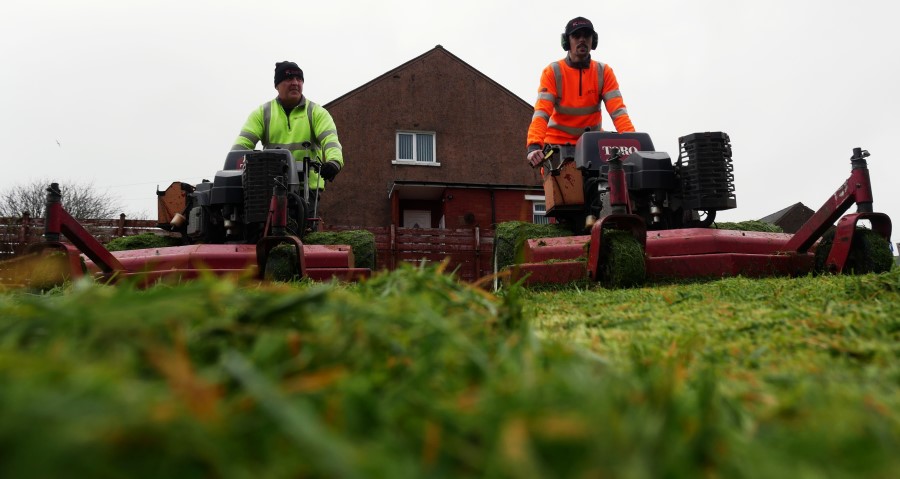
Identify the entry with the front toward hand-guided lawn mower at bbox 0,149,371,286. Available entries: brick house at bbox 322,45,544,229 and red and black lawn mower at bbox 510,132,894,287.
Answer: the brick house

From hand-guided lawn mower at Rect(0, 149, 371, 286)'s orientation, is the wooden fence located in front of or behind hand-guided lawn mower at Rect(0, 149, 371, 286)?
behind

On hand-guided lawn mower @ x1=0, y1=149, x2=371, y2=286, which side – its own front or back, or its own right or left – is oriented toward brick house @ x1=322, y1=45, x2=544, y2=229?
back

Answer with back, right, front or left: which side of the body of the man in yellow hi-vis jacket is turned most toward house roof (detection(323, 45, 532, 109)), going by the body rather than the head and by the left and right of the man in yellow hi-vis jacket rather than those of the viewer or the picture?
back

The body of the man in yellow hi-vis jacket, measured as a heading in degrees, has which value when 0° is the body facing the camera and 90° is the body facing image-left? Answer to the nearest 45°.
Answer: approximately 0°

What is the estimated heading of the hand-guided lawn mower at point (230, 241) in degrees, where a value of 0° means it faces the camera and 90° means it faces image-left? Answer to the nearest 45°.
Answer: approximately 45°

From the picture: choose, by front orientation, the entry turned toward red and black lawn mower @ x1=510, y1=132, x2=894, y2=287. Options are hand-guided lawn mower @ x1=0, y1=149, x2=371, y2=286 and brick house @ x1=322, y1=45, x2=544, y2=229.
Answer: the brick house

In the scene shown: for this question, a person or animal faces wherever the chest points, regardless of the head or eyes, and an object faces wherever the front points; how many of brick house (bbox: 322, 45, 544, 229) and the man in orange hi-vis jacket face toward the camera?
2

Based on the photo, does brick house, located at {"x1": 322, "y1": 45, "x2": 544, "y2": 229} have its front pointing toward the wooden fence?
yes
